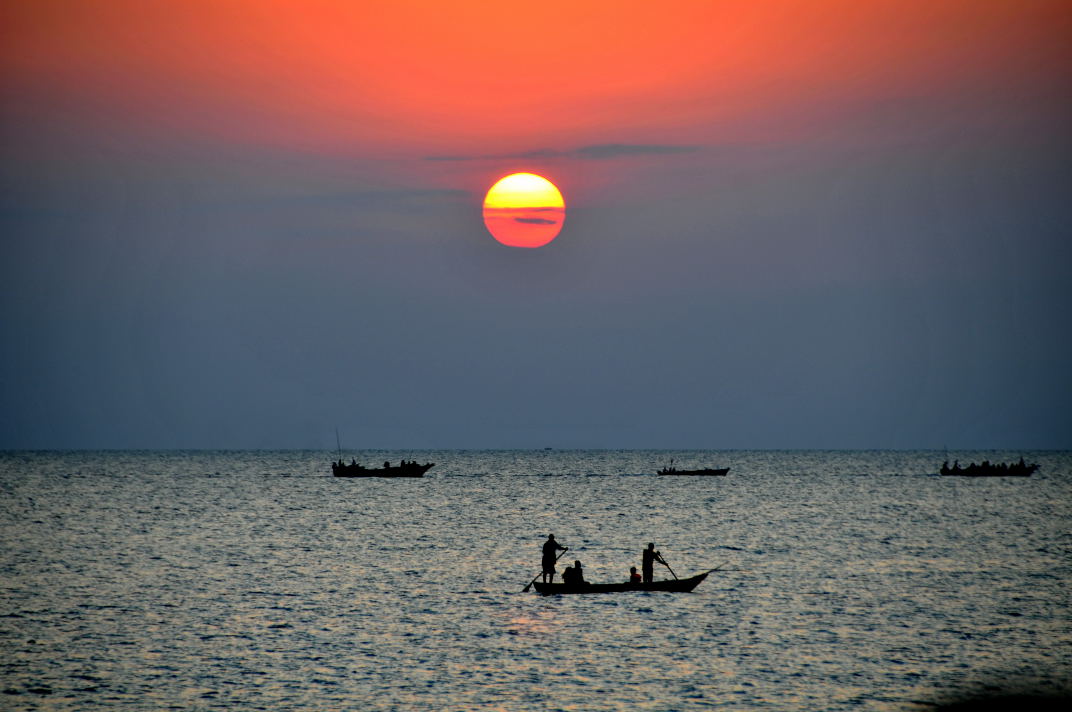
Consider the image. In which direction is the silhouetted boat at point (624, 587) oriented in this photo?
to the viewer's right
